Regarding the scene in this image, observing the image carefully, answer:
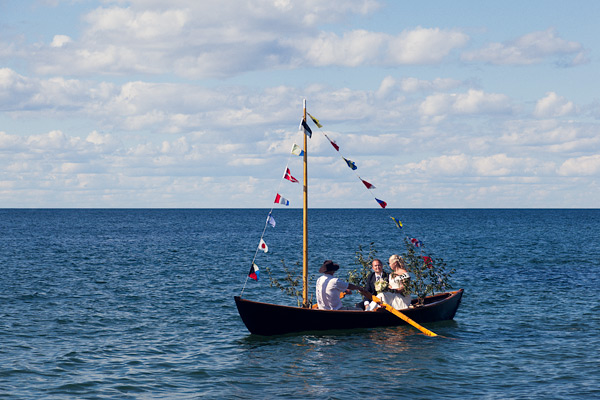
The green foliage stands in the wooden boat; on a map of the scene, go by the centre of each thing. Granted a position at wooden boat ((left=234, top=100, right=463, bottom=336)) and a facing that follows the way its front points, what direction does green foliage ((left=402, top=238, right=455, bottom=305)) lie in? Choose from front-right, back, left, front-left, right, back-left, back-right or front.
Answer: back-right

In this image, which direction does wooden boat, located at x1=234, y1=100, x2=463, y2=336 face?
to the viewer's left
